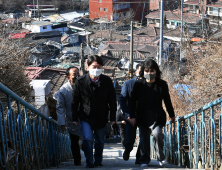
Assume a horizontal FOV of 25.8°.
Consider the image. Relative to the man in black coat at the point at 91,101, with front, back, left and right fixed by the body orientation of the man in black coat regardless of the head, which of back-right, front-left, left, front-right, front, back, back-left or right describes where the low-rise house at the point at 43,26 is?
back

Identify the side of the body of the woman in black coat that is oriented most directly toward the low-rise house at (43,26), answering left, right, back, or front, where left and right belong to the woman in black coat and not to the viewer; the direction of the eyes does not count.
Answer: back

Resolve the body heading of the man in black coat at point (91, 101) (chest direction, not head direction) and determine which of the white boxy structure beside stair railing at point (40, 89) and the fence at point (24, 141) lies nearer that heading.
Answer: the fence

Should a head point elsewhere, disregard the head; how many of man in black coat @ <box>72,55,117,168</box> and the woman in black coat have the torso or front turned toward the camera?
2

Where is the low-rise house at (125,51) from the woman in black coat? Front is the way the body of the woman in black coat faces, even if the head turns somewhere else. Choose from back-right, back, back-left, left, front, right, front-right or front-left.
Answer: back

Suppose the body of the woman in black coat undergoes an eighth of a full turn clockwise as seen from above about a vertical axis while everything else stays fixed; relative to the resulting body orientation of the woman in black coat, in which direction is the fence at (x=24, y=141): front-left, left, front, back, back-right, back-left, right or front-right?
front

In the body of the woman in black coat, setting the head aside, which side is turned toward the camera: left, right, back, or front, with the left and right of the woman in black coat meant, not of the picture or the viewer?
front

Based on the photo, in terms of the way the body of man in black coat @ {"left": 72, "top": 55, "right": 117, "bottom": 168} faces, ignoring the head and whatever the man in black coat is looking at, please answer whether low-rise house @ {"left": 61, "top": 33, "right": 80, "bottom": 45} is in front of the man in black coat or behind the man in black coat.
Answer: behind

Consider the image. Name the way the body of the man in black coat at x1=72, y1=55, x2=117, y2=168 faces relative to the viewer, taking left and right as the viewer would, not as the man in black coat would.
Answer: facing the viewer

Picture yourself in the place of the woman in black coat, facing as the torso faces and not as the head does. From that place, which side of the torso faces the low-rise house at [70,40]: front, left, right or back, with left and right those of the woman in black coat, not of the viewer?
back

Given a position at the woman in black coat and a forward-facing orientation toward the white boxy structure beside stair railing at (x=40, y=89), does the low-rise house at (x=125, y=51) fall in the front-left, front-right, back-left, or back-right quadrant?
front-right

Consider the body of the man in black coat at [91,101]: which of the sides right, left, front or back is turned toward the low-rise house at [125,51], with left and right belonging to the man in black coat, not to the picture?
back
